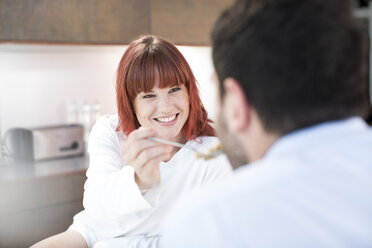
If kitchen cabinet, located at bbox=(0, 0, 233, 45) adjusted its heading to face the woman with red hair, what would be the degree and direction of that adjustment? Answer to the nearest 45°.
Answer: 0° — it already faces them

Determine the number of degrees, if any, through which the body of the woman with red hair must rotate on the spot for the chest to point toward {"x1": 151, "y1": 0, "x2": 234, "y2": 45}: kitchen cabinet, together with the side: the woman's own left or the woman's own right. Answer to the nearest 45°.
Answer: approximately 180°

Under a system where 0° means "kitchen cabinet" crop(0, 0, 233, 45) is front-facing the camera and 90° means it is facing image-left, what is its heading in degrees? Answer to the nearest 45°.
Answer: approximately 0°

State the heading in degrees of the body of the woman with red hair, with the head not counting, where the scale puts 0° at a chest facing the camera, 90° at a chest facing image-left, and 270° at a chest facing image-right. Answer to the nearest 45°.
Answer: approximately 0°

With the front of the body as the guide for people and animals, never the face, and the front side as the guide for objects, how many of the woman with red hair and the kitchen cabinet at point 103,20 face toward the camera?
2

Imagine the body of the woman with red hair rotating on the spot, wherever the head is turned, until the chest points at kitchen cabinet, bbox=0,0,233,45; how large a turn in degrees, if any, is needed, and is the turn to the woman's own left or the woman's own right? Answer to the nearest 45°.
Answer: approximately 180°

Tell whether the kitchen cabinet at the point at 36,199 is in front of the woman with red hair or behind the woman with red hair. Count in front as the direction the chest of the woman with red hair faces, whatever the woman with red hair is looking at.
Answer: behind
